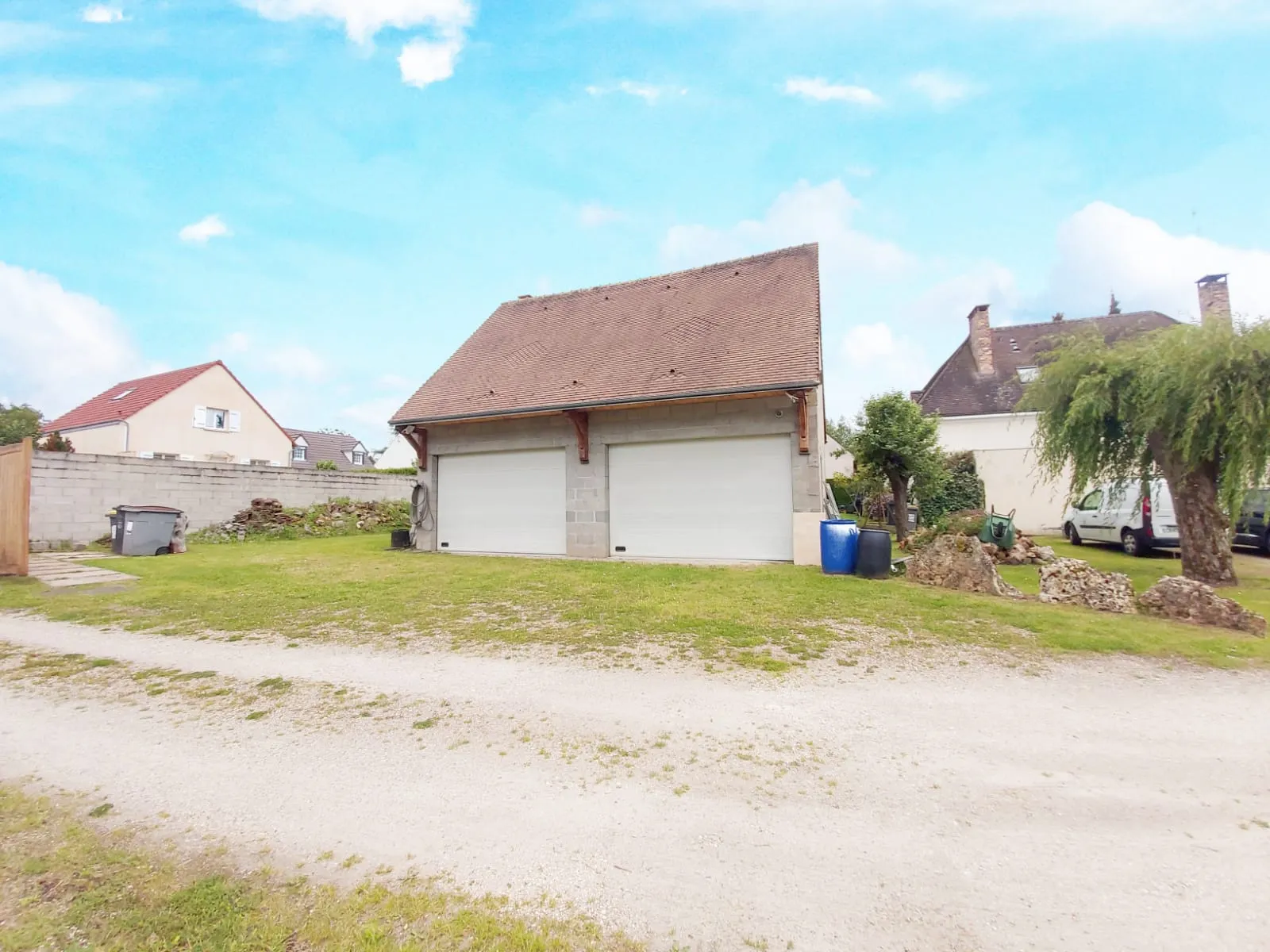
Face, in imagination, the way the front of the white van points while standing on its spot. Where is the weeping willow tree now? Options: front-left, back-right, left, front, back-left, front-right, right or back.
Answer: back-left

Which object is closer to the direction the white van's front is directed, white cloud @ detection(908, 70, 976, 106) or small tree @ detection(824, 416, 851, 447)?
the small tree

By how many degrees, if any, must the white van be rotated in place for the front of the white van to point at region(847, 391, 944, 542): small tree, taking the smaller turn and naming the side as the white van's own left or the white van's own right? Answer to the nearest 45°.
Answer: approximately 45° to the white van's own left

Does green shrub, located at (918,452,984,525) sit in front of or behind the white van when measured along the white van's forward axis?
in front

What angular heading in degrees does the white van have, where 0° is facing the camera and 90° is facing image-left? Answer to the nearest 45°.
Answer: approximately 135°
